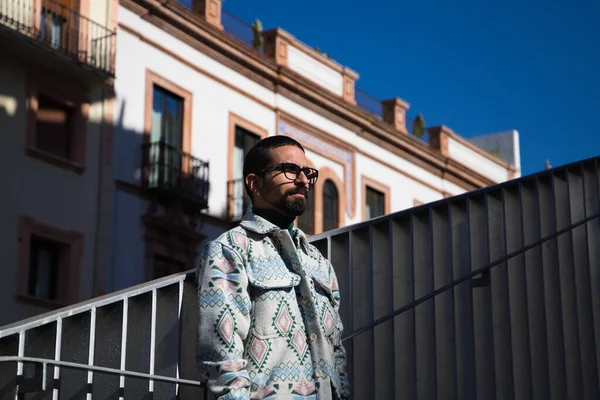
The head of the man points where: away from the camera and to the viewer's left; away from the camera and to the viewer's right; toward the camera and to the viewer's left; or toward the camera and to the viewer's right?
toward the camera and to the viewer's right

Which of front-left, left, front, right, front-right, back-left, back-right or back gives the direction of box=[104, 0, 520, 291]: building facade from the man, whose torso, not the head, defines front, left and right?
back-left

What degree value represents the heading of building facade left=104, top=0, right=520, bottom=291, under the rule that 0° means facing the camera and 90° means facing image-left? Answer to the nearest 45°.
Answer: approximately 315°

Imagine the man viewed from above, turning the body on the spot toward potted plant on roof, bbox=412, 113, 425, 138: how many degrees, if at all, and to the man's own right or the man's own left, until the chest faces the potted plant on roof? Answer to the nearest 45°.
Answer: approximately 135° to the man's own left

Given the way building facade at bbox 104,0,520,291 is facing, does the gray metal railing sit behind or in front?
in front

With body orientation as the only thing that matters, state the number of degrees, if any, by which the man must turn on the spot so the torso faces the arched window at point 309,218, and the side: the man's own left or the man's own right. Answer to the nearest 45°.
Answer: approximately 135° to the man's own left

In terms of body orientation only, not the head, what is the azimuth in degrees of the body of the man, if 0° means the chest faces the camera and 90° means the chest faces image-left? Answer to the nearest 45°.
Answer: approximately 315°

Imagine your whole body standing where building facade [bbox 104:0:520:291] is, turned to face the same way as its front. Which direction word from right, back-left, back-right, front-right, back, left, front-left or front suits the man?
front-right
